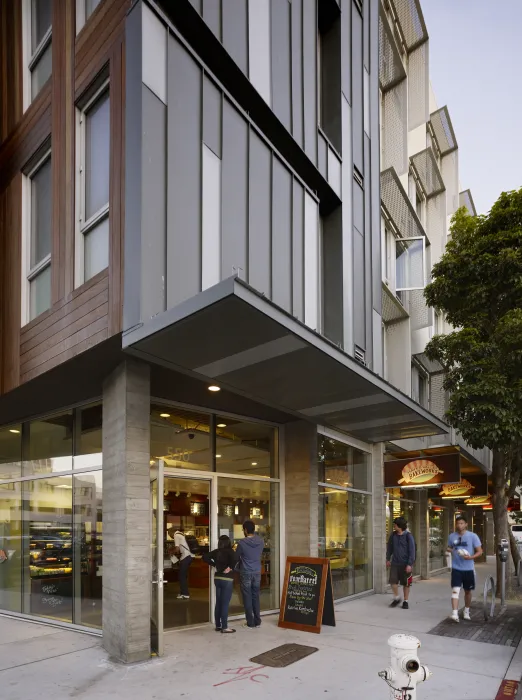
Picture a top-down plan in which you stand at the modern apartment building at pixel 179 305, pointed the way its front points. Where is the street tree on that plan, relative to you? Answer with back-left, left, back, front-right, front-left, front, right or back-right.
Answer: left

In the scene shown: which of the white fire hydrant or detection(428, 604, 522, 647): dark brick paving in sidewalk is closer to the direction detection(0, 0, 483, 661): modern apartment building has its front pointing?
the white fire hydrant

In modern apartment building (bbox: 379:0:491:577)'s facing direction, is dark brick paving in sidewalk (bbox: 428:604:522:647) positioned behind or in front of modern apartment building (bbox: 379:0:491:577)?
in front

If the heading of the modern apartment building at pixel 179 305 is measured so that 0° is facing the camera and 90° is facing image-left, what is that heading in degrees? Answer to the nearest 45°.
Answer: approximately 315°
